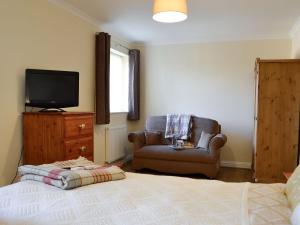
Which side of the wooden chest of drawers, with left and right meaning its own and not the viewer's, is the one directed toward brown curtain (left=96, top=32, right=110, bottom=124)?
left

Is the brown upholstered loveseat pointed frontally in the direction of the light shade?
yes

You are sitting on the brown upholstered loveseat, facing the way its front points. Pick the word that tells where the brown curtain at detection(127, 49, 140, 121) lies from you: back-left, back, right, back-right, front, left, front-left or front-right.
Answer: back-right

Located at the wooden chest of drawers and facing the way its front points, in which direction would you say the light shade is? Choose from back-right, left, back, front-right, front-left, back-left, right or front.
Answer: front

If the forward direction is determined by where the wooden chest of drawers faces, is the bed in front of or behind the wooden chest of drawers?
in front

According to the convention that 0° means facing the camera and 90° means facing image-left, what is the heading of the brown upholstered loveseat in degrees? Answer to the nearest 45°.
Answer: approximately 0°

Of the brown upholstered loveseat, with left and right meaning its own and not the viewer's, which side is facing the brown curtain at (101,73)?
right

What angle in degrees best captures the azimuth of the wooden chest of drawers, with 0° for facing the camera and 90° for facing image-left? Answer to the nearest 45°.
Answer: approximately 315°

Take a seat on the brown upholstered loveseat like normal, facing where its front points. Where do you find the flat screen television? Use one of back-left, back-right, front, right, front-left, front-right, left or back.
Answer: front-right

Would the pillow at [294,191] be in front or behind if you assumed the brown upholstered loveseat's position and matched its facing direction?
in front

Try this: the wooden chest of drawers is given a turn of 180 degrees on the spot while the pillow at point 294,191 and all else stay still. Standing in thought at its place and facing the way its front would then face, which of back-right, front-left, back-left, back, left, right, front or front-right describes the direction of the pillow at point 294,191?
back

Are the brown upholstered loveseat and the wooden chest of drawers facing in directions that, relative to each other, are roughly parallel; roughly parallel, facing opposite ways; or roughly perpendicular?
roughly perpendicular

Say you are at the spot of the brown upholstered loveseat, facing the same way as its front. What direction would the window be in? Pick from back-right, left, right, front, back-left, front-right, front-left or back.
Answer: back-right

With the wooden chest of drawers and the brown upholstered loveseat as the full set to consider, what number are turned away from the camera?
0

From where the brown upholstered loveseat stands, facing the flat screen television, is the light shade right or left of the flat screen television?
left

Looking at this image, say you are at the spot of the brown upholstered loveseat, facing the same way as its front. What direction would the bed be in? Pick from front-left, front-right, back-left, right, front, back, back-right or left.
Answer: front
